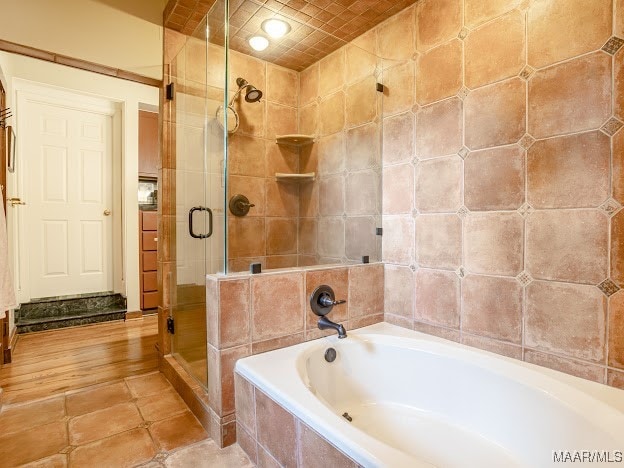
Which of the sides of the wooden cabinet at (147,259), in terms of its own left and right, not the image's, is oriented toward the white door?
right

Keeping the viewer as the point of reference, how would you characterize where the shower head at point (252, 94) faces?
facing the viewer and to the right of the viewer

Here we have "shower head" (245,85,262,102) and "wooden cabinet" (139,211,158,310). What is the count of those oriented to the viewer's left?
0

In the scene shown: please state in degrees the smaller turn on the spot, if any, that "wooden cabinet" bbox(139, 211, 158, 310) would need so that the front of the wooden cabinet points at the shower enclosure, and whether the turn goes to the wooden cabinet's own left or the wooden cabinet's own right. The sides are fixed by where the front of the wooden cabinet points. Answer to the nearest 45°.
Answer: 0° — it already faces it

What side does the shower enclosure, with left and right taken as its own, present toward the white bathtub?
left

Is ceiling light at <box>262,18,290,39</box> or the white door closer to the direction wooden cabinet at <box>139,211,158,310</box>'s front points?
the ceiling light

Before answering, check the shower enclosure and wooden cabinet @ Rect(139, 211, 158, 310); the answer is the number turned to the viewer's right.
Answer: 0

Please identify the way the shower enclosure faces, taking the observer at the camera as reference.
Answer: facing the viewer and to the left of the viewer

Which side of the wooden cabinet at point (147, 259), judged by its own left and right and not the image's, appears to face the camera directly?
front
